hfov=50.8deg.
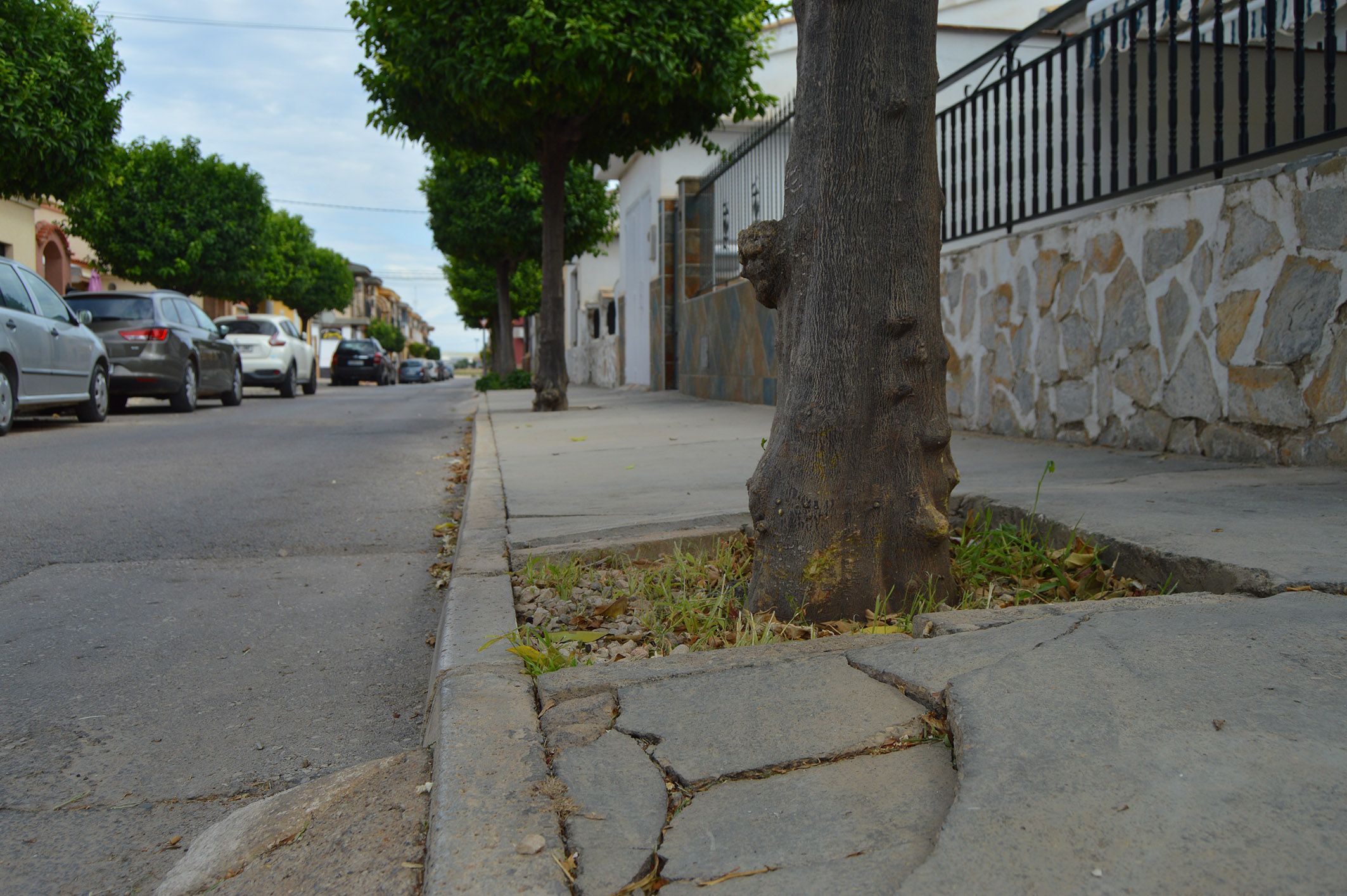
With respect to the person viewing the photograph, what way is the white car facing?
facing away from the viewer and to the right of the viewer

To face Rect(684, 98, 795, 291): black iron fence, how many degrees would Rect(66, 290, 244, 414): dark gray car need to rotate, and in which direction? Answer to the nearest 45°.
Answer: approximately 90° to its right

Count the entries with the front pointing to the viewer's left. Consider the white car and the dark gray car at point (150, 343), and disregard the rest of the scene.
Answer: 0

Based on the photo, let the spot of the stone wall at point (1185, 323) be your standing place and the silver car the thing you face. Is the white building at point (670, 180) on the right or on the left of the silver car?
right

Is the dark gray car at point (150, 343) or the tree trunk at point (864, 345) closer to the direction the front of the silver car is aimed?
the dark gray car

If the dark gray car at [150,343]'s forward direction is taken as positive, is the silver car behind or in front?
behind

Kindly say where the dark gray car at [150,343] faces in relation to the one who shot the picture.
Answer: facing away from the viewer and to the right of the viewer

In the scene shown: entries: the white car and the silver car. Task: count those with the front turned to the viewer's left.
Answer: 0

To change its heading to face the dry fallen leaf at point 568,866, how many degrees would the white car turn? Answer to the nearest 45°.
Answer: approximately 135° to its right

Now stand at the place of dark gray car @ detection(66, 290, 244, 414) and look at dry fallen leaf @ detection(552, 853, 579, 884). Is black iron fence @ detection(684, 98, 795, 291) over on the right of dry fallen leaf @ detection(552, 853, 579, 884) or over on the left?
left

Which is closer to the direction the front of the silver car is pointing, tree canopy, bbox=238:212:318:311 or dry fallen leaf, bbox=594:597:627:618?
the tree canopy

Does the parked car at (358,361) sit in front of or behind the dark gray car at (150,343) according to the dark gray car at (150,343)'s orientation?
in front
